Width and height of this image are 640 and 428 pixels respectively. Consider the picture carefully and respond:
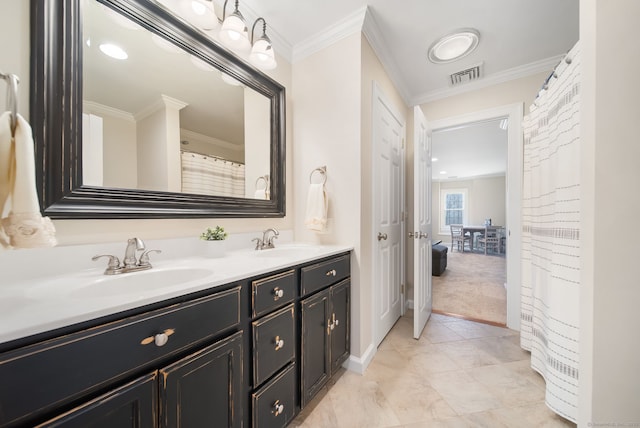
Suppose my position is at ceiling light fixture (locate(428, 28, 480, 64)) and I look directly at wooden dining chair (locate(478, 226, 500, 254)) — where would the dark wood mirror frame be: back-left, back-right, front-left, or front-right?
back-left

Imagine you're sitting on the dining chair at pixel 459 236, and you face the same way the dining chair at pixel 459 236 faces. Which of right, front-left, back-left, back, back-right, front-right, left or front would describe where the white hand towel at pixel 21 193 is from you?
back-right

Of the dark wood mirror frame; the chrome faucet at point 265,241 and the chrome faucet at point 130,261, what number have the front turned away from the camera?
0

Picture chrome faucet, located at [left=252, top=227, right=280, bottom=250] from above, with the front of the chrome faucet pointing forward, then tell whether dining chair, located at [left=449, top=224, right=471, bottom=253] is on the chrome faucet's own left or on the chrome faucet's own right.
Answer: on the chrome faucet's own left

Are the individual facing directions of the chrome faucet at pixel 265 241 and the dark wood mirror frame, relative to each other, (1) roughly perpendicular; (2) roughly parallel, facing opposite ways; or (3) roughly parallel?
roughly parallel

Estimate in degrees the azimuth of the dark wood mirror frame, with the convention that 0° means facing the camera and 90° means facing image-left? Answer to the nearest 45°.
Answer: approximately 315°

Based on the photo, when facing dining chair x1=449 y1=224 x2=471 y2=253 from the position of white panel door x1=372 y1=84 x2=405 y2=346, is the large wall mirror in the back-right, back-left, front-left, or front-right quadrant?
back-left

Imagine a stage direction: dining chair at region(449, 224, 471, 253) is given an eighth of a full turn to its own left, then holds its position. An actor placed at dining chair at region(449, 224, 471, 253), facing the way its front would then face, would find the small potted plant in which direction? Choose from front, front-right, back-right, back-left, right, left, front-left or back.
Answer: back

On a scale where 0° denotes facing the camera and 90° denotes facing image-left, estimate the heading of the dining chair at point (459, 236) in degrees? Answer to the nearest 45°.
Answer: approximately 225°

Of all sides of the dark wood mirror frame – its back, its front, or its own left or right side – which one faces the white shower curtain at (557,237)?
front

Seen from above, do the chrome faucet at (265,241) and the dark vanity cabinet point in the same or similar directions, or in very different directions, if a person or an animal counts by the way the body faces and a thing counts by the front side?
same or similar directions
